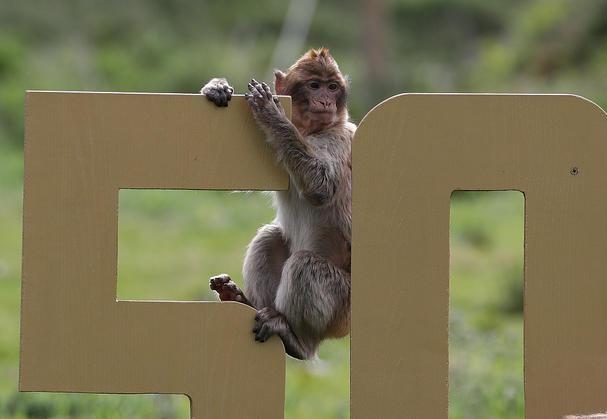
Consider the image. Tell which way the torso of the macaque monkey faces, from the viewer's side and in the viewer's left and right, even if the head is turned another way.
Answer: facing the viewer and to the left of the viewer
